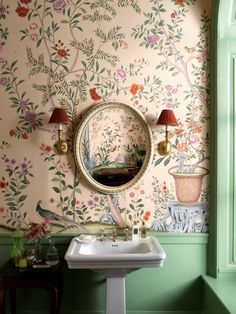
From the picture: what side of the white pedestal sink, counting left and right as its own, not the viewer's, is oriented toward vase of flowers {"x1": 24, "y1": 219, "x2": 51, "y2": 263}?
right

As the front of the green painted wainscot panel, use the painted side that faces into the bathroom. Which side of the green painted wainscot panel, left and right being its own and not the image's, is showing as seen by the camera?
front

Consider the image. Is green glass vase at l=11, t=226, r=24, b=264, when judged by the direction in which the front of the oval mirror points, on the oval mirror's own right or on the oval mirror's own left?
on the oval mirror's own right

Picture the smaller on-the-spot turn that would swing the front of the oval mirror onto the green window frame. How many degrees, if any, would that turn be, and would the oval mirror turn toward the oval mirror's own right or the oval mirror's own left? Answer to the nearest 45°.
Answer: approximately 90° to the oval mirror's own left

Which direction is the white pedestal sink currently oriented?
toward the camera

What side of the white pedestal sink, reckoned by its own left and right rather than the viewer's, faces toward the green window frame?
left

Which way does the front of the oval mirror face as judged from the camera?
facing the viewer
